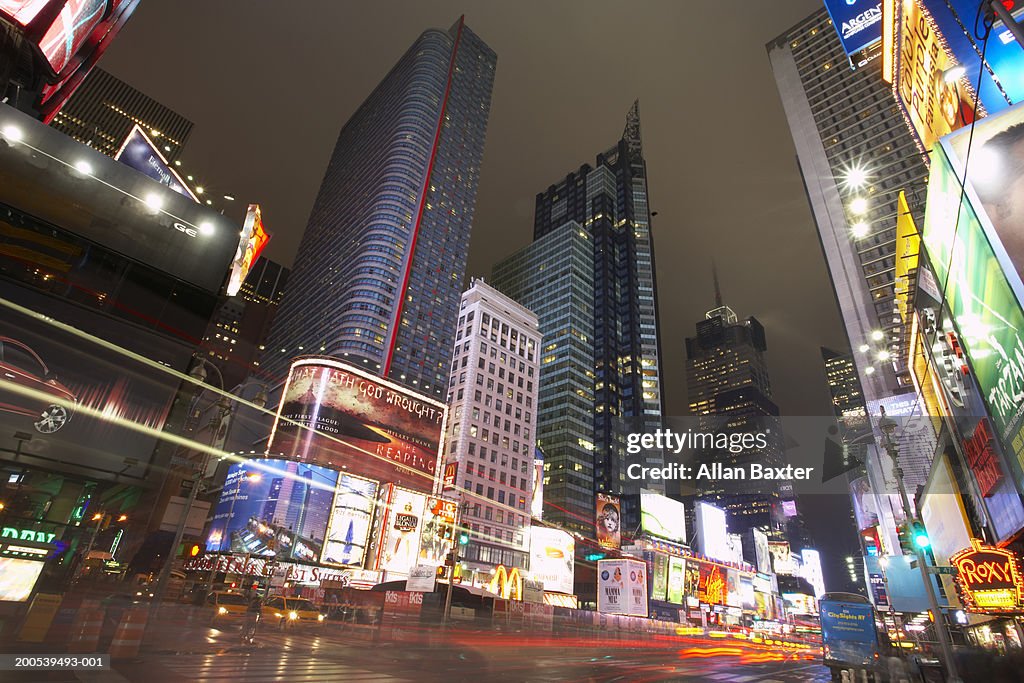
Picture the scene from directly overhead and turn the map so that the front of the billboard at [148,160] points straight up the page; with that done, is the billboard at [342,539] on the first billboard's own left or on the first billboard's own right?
on the first billboard's own left

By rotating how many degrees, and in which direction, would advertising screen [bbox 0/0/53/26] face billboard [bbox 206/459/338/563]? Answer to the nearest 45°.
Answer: approximately 90° to its left

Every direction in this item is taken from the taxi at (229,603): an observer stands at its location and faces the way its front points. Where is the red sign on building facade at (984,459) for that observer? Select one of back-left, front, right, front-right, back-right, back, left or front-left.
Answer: front

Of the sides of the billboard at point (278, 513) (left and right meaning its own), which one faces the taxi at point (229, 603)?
front

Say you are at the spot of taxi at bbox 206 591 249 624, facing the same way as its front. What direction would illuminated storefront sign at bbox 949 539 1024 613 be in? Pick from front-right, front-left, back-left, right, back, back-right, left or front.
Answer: front

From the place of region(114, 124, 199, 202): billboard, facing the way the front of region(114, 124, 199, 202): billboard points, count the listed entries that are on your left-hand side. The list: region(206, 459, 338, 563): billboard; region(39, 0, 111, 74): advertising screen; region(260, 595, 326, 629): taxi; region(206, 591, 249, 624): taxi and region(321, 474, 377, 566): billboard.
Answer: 4

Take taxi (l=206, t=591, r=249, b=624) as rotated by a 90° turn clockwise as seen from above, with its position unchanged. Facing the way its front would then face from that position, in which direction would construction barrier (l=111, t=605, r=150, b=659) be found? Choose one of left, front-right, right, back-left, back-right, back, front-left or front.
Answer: front-left

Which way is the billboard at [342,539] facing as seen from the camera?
toward the camera

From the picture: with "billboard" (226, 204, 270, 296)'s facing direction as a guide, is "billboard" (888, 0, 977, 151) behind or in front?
in front

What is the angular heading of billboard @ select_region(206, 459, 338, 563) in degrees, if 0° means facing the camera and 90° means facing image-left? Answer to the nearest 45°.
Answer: approximately 0°

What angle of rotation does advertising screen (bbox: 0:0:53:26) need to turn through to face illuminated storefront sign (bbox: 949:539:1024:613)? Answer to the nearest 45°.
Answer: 0° — it already faces it

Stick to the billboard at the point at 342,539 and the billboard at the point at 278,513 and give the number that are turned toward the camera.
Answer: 2

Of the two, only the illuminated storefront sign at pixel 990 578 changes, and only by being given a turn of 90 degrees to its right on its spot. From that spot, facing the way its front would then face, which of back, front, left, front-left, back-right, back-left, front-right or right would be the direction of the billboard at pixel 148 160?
left

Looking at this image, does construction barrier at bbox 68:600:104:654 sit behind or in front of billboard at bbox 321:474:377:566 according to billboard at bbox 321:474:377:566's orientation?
in front
